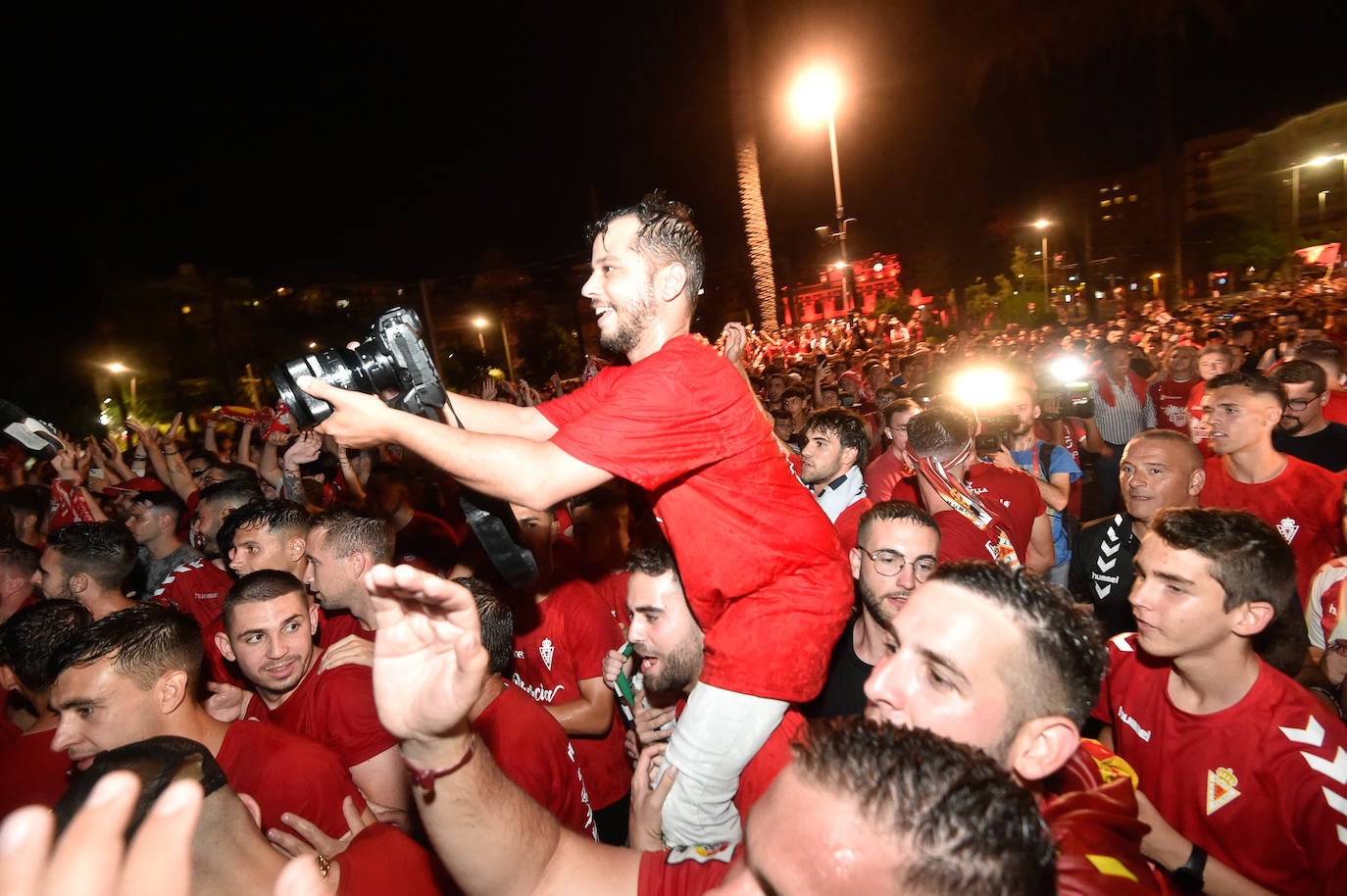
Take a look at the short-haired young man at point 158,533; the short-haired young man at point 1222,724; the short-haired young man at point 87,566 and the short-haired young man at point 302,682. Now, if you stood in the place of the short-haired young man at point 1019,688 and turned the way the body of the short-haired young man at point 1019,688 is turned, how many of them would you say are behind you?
1

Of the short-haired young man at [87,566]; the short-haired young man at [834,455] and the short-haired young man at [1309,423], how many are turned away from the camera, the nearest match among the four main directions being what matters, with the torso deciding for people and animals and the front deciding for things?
0

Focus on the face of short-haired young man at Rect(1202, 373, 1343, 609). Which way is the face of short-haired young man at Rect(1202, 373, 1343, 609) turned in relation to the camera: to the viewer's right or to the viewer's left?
to the viewer's left

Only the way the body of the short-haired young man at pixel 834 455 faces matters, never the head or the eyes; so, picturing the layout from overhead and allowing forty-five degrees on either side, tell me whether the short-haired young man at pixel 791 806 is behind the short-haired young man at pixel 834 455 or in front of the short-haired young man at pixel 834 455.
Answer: in front

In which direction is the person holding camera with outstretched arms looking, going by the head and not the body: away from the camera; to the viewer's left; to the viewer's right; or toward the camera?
to the viewer's left

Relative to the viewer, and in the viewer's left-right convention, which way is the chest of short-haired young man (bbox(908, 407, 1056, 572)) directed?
facing away from the viewer

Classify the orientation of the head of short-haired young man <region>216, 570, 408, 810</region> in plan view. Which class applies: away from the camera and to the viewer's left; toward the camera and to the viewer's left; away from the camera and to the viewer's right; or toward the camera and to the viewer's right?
toward the camera and to the viewer's right

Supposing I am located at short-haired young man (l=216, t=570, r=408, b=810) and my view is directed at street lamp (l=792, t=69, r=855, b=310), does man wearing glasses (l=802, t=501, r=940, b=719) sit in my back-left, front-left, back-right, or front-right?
front-right

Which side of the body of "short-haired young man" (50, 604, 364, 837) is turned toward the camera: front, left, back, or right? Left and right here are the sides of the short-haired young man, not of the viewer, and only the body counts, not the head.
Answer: left

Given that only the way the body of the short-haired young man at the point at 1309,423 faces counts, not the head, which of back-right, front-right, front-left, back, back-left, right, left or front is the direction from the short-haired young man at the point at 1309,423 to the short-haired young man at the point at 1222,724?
front-left

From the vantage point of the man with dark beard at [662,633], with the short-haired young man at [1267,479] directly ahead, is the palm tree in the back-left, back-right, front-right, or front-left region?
front-left

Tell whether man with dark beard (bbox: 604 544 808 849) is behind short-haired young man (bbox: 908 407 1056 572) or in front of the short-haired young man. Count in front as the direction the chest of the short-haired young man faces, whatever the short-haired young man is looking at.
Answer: behind

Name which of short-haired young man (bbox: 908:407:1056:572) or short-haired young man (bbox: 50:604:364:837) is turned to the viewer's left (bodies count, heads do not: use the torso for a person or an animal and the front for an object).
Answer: short-haired young man (bbox: 50:604:364:837)

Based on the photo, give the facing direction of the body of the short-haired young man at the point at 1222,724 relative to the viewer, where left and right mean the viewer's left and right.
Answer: facing the viewer and to the left of the viewer
